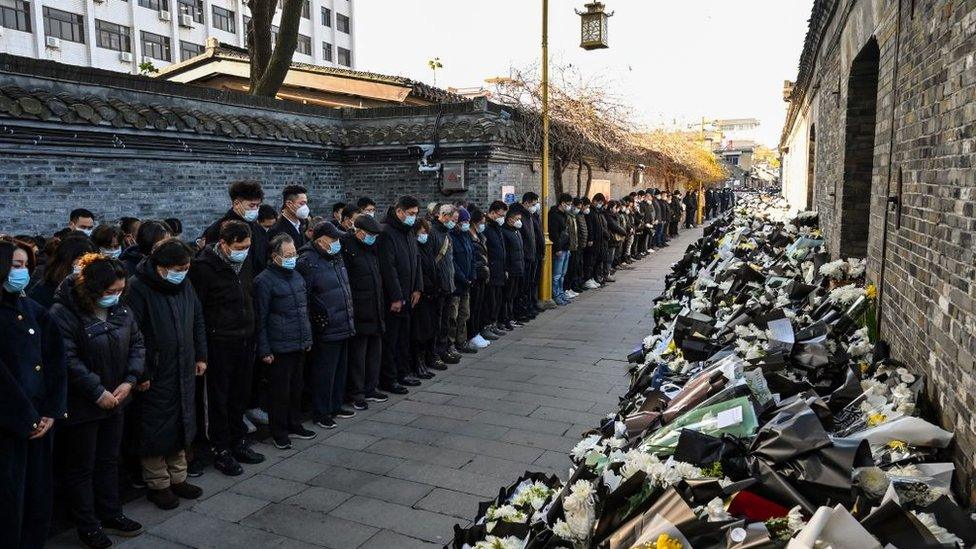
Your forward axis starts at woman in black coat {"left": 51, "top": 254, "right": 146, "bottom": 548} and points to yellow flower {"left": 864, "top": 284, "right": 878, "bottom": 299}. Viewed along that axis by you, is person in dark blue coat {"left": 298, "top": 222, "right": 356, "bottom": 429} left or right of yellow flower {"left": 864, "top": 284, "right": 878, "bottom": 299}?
left

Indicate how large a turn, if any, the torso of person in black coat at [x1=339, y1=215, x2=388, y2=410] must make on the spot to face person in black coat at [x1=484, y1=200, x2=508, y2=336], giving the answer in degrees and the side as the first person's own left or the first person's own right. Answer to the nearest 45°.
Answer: approximately 90° to the first person's own left

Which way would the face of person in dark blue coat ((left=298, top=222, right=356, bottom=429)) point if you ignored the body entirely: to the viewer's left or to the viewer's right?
to the viewer's right

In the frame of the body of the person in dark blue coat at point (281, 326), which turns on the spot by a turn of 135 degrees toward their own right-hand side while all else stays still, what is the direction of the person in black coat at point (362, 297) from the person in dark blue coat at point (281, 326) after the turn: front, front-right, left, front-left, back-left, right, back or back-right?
back-right

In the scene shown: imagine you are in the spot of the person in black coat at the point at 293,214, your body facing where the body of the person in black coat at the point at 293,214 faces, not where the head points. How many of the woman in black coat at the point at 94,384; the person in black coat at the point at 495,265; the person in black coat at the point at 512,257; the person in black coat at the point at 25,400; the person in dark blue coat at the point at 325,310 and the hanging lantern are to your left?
3

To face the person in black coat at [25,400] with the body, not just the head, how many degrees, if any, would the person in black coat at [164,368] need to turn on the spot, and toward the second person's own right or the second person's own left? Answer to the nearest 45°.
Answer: approximately 90° to the second person's own right
